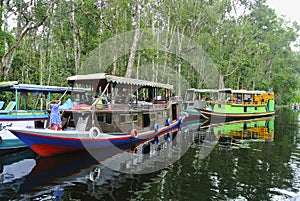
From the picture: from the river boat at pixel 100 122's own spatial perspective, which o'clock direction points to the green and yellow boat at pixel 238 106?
The green and yellow boat is roughly at 6 o'clock from the river boat.

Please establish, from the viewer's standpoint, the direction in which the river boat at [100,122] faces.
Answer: facing the viewer and to the left of the viewer

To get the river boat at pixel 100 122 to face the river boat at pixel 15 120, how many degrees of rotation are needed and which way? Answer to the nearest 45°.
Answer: approximately 45° to its right
